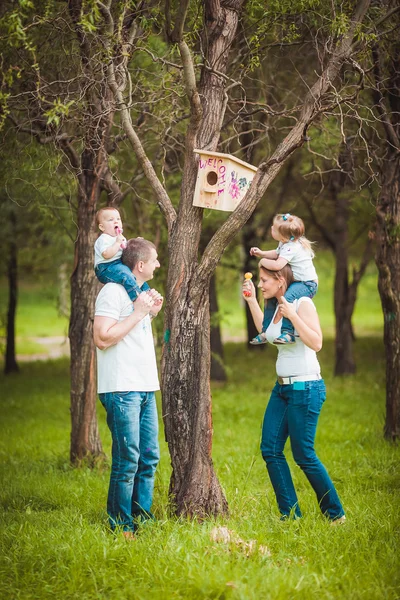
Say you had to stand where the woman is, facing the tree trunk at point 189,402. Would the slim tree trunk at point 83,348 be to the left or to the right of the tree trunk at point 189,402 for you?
right

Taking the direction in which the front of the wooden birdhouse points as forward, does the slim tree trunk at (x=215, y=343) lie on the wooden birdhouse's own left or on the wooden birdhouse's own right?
on the wooden birdhouse's own right

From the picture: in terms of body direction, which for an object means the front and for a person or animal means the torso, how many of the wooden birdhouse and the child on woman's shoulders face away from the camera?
0

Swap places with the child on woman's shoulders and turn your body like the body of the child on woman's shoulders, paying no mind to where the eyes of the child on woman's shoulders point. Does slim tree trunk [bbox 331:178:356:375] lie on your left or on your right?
on your right

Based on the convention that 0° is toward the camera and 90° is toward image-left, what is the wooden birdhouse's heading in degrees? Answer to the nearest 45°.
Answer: approximately 45°

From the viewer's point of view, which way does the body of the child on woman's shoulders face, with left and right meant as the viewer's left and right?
facing to the left of the viewer

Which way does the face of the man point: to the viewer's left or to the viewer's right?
to the viewer's right

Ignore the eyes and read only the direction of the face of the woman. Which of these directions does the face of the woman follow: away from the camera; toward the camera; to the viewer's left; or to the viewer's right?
to the viewer's left
